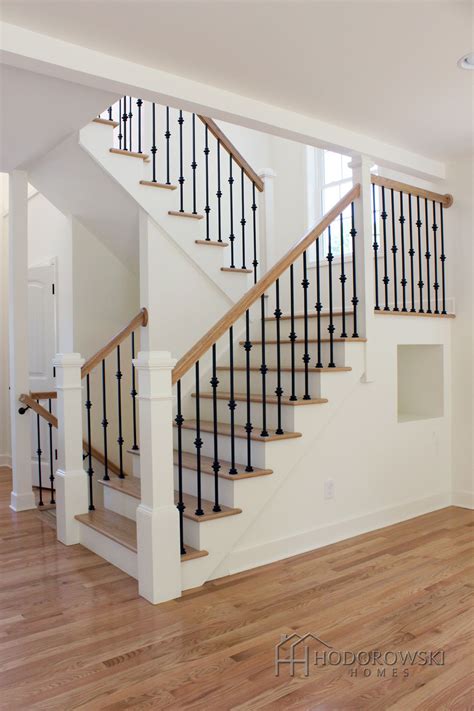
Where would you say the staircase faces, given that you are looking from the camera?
facing the viewer and to the left of the viewer

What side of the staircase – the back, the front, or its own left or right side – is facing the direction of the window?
back

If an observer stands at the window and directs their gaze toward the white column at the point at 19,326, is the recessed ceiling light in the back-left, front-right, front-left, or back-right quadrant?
front-left

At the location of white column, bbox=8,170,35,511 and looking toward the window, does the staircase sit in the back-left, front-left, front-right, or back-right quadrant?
front-right

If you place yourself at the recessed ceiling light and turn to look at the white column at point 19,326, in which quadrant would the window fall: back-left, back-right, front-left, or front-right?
front-right

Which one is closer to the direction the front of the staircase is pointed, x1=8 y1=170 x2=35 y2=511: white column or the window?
the white column

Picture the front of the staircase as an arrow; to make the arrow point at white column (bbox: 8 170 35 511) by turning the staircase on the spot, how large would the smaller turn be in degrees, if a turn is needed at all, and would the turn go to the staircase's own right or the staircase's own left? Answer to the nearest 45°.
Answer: approximately 90° to the staircase's own right

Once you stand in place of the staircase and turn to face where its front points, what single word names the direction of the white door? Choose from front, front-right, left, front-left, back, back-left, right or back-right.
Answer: right
